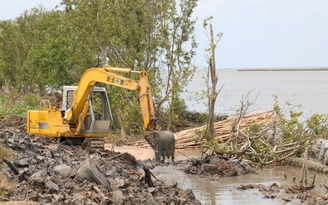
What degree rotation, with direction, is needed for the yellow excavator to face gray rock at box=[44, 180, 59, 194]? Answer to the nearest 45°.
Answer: approximately 90° to its right

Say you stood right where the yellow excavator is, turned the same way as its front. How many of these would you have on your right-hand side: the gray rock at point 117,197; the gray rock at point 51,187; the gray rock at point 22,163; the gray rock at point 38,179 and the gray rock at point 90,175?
5

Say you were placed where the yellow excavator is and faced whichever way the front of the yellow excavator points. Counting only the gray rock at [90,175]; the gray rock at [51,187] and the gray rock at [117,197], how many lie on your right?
3

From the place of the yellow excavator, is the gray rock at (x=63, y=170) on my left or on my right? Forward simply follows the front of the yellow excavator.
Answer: on my right

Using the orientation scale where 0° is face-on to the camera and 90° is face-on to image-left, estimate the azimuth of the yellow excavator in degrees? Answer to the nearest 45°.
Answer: approximately 270°

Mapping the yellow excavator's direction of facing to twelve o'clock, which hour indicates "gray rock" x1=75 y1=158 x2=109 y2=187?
The gray rock is roughly at 3 o'clock from the yellow excavator.

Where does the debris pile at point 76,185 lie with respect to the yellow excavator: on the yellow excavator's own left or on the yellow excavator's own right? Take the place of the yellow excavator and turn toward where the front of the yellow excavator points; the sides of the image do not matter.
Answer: on the yellow excavator's own right

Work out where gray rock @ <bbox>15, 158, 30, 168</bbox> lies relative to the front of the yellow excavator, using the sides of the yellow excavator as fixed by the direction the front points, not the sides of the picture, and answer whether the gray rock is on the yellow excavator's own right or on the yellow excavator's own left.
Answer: on the yellow excavator's own right

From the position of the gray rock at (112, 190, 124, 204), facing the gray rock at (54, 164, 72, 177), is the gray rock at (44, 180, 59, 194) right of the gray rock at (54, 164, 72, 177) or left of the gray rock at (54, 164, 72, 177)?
left

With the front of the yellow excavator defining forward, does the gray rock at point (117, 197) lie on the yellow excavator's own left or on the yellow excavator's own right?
on the yellow excavator's own right

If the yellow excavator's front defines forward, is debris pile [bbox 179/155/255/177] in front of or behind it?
in front

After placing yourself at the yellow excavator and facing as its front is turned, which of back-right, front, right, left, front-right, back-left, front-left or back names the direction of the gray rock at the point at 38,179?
right
